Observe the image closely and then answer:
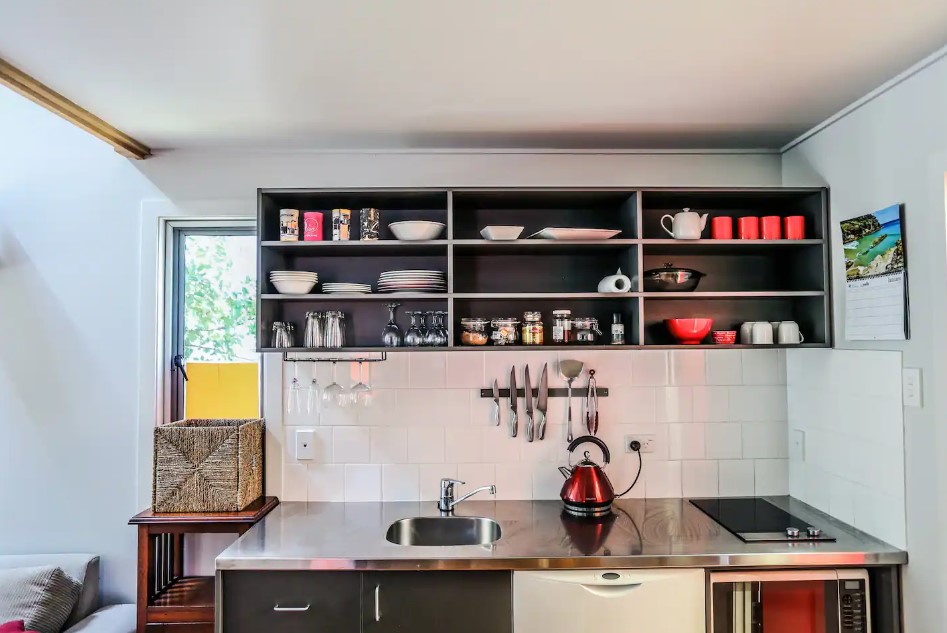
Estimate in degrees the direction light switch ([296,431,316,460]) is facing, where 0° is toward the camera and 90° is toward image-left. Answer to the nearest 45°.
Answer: approximately 0°

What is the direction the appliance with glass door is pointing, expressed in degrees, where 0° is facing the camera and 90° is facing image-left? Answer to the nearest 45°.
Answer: approximately 0°

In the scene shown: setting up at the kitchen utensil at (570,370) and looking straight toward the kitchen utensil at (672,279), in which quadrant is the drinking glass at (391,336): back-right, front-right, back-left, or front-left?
back-right
